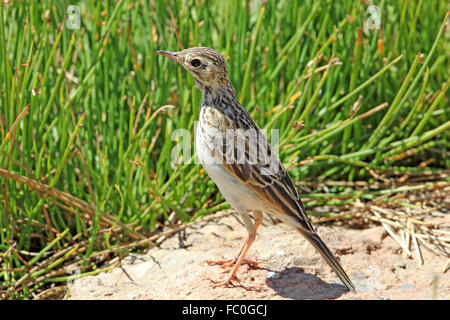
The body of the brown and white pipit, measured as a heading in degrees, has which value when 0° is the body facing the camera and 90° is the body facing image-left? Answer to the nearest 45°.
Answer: approximately 90°
